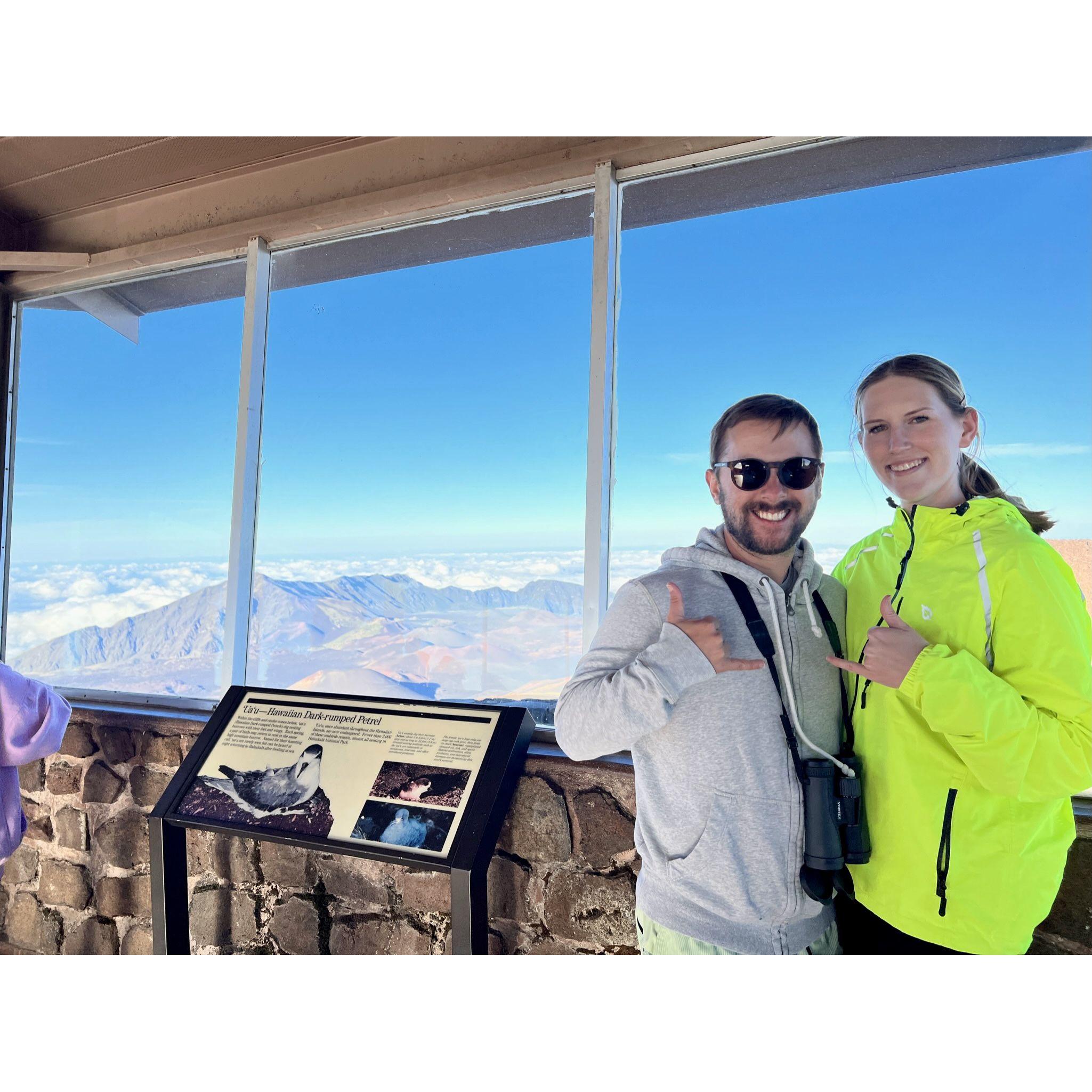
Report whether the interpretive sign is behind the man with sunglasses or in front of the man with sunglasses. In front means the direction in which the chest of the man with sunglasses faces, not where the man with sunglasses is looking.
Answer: behind

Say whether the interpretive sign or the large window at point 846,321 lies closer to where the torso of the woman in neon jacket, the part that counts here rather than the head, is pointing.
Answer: the interpretive sign

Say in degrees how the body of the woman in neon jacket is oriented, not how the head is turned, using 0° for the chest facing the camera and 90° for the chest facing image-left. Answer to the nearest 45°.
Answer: approximately 45°
